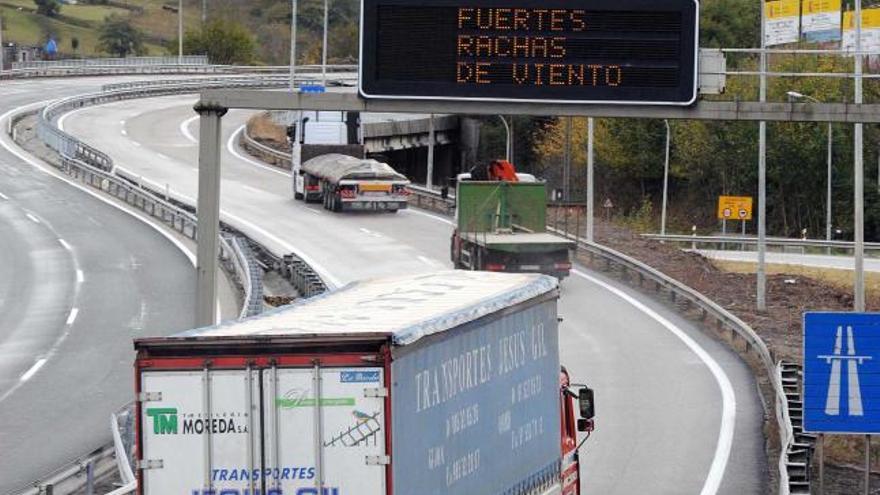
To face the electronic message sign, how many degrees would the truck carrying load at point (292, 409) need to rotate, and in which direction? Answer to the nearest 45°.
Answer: approximately 45° to its left

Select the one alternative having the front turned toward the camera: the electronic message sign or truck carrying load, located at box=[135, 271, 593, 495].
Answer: the electronic message sign

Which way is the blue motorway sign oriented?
toward the camera

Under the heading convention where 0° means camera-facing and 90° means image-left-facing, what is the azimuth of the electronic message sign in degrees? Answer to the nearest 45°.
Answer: approximately 0°

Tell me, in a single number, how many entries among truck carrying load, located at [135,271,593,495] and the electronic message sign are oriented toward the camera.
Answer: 1

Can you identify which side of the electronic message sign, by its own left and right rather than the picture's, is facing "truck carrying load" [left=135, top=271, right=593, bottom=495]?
front

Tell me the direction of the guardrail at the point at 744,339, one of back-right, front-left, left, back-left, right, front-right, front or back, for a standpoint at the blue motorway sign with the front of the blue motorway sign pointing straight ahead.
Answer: back

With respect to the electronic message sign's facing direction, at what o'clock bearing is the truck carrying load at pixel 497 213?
The truck carrying load is roughly at 6 o'clock from the electronic message sign.

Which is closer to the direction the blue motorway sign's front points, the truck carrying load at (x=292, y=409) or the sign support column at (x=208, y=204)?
the truck carrying load

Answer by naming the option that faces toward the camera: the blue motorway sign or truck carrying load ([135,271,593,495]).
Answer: the blue motorway sign

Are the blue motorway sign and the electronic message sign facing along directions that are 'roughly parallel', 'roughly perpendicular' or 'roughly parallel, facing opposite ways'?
roughly parallel

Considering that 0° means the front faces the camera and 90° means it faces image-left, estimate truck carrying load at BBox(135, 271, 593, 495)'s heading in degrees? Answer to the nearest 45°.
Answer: approximately 225°

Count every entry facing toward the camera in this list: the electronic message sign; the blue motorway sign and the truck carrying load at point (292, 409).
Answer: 2

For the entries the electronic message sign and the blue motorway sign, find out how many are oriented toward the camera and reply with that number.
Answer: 2

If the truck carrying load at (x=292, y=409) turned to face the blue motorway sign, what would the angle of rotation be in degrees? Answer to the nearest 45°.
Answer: approximately 90° to its right
